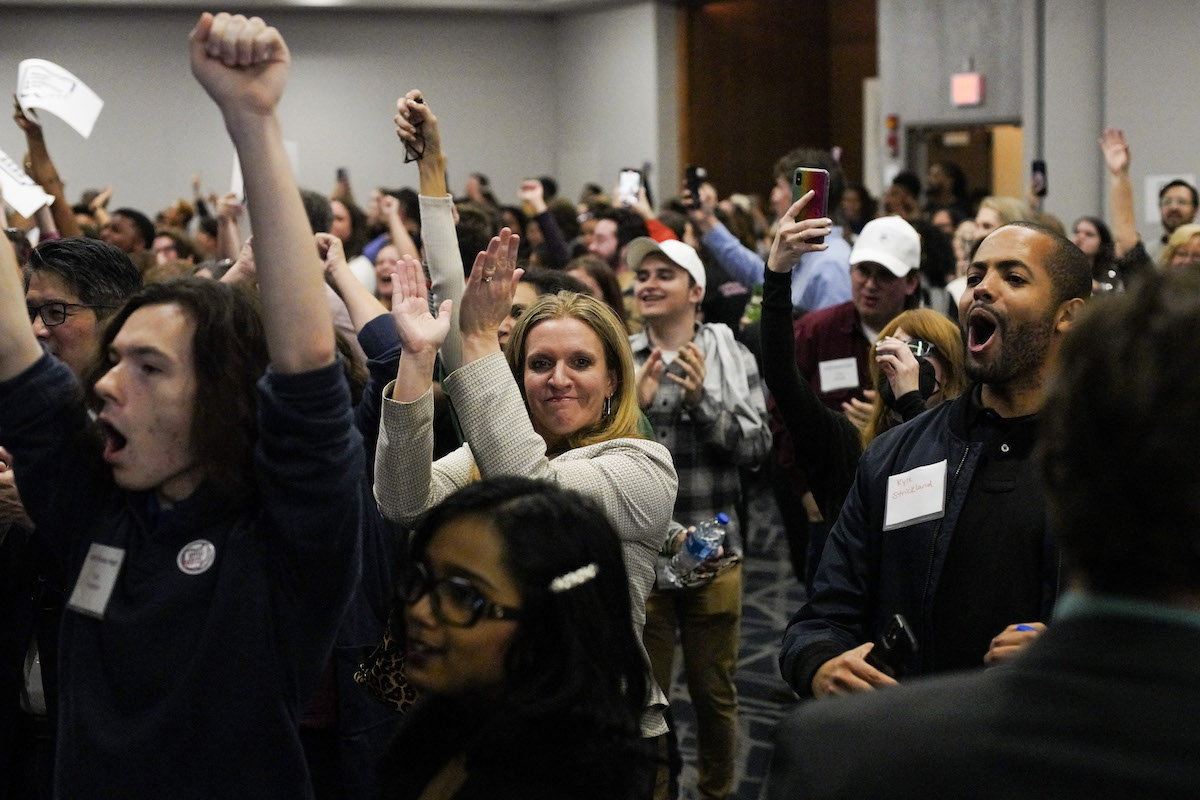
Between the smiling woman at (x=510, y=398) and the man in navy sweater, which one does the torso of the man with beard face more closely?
the man in navy sweater

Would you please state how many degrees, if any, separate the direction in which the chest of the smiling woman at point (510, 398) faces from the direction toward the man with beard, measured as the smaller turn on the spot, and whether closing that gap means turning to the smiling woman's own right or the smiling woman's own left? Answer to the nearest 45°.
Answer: approximately 135° to the smiling woman's own left

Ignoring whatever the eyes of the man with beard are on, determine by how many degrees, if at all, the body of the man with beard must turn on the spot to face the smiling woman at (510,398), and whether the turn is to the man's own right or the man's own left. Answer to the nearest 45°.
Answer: approximately 45° to the man's own right

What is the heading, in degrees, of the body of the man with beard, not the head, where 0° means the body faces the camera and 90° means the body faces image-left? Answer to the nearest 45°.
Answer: approximately 45°

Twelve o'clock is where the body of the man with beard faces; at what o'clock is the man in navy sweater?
The man in navy sweater is roughly at 12 o'clock from the man with beard.
